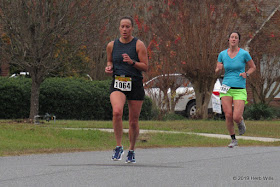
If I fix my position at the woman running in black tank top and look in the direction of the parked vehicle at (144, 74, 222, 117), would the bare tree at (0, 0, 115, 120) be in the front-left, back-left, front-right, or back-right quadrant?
front-left

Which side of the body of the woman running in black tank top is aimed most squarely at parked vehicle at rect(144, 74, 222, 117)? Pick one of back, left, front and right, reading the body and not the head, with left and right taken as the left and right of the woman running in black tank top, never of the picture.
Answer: back

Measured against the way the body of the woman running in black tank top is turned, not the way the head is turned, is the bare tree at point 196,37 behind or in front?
behind

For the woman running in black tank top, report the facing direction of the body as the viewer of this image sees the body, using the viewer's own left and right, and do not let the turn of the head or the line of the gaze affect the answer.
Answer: facing the viewer

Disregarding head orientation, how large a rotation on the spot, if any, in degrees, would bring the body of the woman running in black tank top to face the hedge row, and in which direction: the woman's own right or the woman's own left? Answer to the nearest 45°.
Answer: approximately 180°

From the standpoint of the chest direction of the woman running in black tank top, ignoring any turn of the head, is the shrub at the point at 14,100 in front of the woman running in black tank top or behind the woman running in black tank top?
behind
